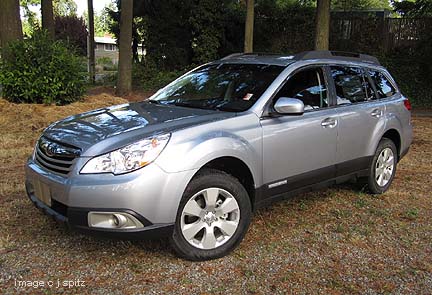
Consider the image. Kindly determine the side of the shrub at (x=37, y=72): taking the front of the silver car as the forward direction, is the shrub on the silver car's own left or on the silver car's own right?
on the silver car's own right

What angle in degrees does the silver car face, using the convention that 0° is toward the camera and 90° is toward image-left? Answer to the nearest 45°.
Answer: approximately 45°

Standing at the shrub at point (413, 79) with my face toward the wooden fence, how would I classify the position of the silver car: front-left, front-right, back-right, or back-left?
back-left

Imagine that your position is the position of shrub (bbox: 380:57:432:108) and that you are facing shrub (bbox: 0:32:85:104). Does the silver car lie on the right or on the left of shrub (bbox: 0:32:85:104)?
left

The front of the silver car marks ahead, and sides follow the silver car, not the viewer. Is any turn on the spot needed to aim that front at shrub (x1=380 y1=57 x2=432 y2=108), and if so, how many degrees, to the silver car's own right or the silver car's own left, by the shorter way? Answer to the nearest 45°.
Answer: approximately 180°
